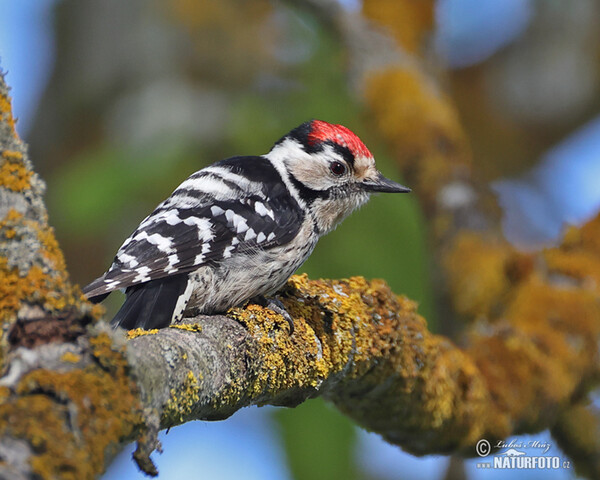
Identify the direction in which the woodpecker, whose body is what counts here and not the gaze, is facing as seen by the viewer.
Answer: to the viewer's right
